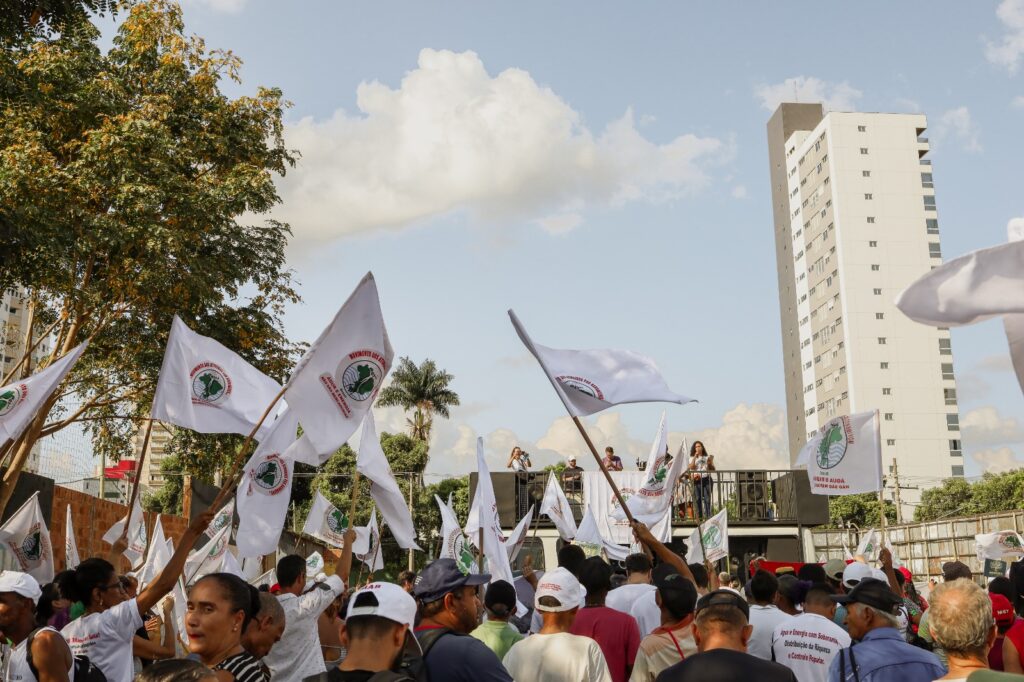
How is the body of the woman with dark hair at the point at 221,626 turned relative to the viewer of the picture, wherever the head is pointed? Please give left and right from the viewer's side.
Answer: facing the viewer and to the left of the viewer

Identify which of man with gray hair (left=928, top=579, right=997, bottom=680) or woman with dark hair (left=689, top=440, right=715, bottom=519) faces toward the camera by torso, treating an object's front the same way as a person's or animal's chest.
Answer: the woman with dark hair

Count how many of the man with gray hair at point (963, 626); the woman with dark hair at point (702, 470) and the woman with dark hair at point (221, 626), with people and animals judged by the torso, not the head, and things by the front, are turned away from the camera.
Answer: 1

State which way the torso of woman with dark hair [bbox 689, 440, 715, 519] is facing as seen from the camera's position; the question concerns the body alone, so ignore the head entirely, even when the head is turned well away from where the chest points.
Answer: toward the camera

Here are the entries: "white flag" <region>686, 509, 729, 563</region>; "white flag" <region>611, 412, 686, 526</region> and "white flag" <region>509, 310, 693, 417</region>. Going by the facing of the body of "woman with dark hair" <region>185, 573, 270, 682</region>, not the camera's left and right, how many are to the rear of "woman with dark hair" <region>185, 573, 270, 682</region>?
3

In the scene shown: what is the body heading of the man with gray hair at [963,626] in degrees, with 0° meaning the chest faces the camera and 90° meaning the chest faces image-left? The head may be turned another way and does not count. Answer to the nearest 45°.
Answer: approximately 180°

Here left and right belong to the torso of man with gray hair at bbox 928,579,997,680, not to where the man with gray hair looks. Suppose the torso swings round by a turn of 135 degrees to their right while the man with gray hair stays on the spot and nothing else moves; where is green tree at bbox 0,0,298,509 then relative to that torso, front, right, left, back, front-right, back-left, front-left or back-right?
back

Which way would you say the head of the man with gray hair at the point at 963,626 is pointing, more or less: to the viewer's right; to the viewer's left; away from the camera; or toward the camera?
away from the camera

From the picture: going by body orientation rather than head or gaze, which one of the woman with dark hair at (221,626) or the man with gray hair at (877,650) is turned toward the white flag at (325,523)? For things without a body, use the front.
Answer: the man with gray hair

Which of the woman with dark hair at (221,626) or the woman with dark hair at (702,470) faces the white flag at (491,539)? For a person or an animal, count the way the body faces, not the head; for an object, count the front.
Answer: the woman with dark hair at (702,470)

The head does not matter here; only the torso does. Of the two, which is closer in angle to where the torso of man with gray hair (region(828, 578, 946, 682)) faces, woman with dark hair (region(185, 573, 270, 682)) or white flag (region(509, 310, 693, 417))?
the white flag

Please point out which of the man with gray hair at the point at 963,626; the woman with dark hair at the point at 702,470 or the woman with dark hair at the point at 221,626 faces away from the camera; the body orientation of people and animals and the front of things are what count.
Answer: the man with gray hair

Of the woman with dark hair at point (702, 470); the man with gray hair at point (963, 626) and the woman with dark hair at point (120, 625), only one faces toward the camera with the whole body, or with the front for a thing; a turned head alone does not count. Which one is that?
the woman with dark hair at point (702, 470)

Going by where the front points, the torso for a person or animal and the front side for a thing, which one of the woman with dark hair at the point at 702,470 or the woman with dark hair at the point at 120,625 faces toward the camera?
the woman with dark hair at the point at 702,470

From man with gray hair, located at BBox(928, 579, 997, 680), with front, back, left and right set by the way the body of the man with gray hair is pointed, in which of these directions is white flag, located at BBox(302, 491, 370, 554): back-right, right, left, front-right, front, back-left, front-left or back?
front-left

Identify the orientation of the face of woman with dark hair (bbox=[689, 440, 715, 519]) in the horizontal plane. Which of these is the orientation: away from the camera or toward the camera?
toward the camera
